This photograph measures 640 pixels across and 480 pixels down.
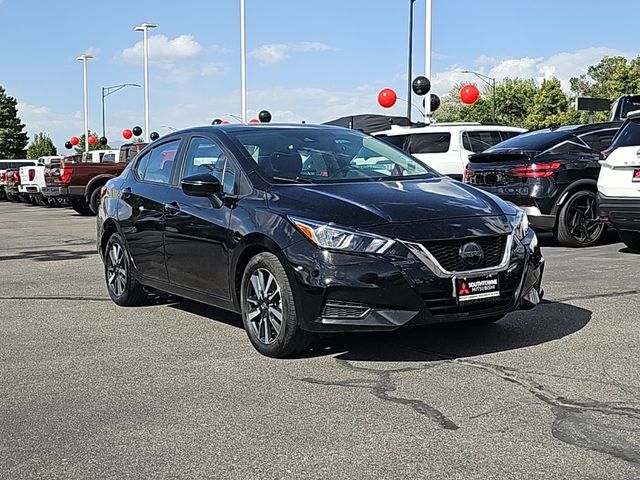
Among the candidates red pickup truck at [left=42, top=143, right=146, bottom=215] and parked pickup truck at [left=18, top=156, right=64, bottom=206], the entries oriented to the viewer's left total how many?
0

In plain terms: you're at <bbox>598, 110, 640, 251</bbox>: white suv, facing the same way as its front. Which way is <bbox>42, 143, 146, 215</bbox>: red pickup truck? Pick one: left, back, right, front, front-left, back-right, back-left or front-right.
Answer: left

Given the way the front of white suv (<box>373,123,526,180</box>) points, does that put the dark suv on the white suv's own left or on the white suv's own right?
on the white suv's own right

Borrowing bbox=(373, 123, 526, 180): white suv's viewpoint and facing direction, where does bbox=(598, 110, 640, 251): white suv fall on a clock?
bbox=(598, 110, 640, 251): white suv is roughly at 4 o'clock from bbox=(373, 123, 526, 180): white suv.

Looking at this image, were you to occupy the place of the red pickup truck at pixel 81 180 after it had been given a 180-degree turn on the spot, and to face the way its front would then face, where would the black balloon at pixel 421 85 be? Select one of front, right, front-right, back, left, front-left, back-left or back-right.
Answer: back-left

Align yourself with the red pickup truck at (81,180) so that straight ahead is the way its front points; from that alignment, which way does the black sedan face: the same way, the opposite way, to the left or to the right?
to the right

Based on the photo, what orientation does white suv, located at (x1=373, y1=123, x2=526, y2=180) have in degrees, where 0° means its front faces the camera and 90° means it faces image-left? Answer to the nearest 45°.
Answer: approximately 225°

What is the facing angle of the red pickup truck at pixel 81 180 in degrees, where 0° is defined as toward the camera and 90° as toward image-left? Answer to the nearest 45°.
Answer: approximately 225°

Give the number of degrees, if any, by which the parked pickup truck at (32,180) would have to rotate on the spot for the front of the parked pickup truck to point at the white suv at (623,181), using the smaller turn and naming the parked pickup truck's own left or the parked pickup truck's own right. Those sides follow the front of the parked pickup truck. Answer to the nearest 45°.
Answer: approximately 135° to the parked pickup truck's own right

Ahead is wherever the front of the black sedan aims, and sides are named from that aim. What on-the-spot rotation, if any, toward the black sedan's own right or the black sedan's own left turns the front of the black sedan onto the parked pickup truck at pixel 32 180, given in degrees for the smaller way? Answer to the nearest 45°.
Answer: approximately 135° to the black sedan's own left
